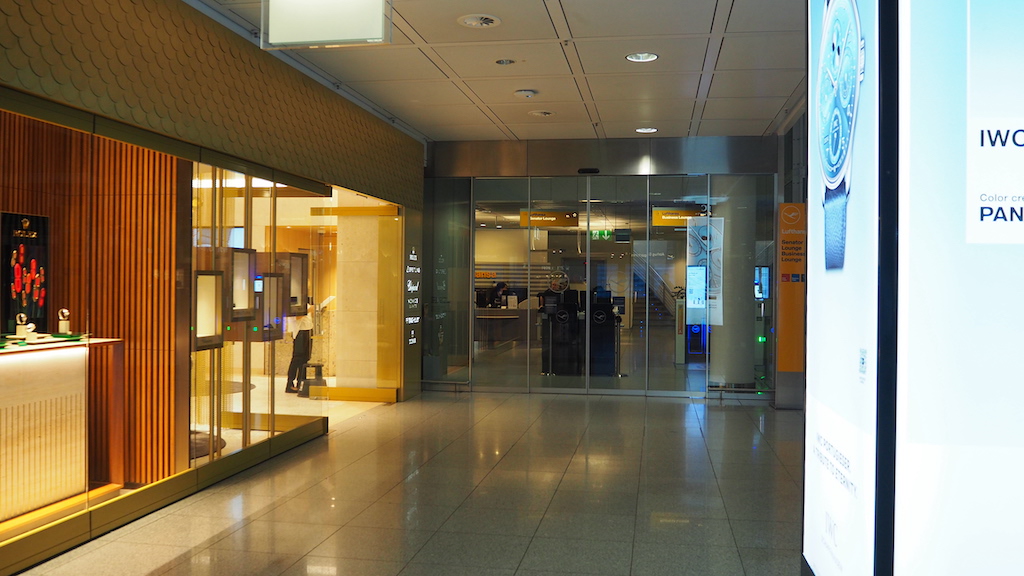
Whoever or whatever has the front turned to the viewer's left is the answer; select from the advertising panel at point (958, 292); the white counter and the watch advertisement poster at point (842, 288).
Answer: the watch advertisement poster

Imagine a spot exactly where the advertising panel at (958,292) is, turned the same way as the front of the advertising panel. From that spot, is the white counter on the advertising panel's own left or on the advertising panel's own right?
on the advertising panel's own right

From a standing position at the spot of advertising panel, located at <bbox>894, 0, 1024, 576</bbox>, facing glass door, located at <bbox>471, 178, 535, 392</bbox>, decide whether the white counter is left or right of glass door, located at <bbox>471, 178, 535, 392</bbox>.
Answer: left

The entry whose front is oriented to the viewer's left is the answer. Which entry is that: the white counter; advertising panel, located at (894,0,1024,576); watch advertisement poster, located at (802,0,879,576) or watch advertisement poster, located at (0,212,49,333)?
watch advertisement poster, located at (802,0,879,576)

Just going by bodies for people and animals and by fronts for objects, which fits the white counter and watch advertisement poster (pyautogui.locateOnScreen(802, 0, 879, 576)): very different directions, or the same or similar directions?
very different directions

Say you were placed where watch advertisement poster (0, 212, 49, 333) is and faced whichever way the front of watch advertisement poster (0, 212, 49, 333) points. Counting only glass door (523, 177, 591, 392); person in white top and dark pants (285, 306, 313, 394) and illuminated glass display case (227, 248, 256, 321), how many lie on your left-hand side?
3

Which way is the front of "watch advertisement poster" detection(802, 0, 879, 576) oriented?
to the viewer's left

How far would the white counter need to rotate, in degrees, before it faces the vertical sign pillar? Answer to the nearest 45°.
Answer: approximately 45° to its left

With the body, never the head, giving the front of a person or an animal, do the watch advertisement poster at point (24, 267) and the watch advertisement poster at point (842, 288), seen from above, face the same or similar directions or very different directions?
very different directions

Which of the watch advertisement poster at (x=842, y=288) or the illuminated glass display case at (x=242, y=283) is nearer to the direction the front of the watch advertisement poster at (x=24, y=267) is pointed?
the watch advertisement poster

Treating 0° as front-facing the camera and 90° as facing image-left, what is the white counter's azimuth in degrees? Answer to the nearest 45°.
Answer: approximately 315°

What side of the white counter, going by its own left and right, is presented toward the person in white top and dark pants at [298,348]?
left

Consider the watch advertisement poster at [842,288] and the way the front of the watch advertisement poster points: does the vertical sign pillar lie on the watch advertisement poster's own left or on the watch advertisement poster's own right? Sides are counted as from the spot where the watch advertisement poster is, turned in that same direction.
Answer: on the watch advertisement poster's own right
